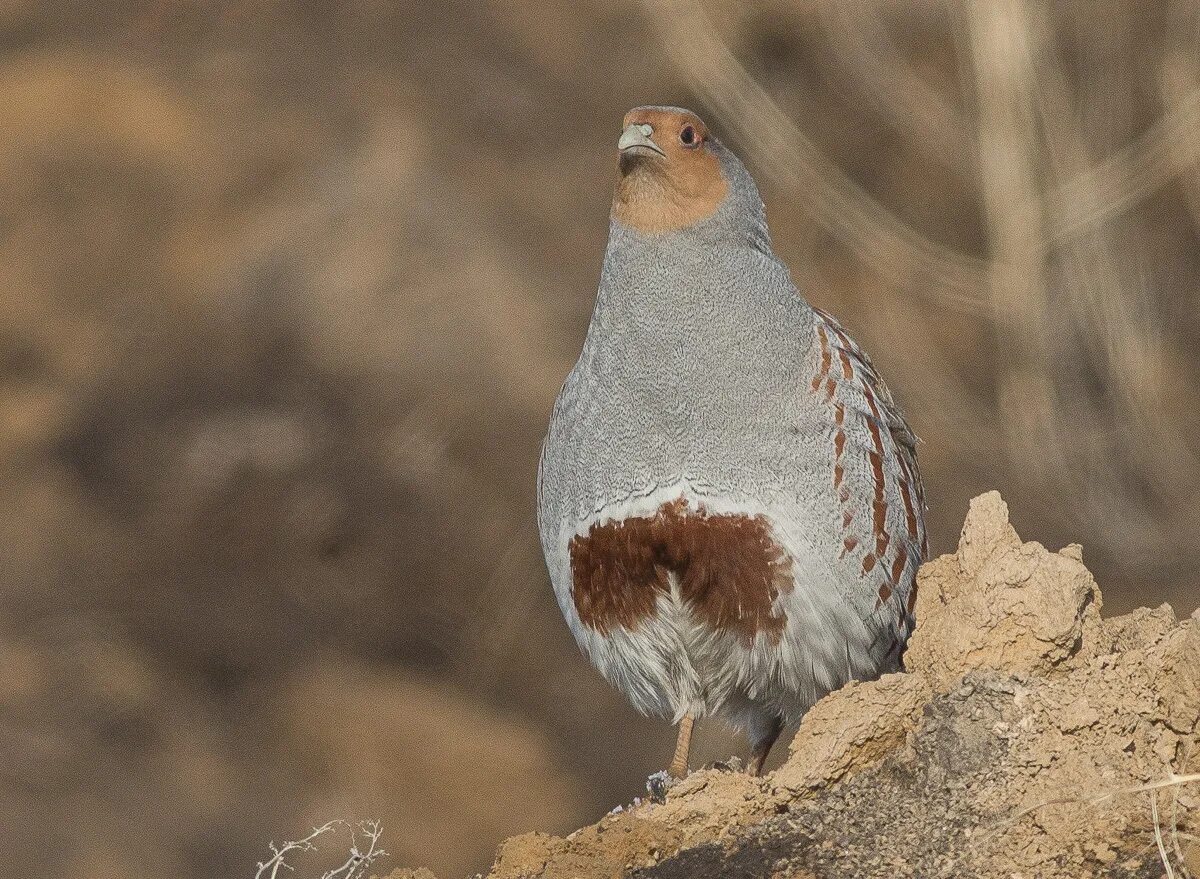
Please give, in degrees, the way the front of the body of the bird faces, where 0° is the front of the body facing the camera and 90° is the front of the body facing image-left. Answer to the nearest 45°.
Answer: approximately 45°

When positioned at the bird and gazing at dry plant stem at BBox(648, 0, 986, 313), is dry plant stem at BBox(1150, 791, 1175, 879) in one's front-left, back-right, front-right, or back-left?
back-right
